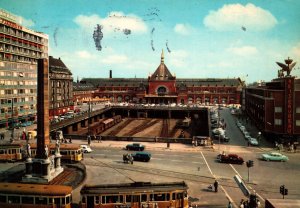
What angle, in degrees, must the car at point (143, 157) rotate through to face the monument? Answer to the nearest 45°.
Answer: approximately 45° to its left

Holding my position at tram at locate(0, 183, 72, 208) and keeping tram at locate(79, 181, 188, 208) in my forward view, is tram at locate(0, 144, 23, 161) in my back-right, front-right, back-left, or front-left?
back-left

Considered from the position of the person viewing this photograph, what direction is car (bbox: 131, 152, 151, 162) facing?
facing to the left of the viewer

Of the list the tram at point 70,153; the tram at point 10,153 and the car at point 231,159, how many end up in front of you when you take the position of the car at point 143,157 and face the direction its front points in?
2

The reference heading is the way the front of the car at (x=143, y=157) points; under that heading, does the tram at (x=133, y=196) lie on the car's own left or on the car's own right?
on the car's own left

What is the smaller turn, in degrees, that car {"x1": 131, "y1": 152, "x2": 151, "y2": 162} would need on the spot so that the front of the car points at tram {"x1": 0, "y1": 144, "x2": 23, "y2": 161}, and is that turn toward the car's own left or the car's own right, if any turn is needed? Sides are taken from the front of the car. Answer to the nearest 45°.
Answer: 0° — it already faces it
